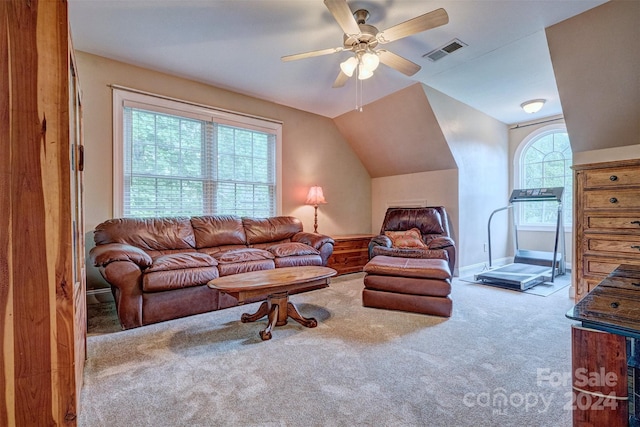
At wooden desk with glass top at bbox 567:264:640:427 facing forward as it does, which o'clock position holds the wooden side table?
The wooden side table is roughly at 3 o'clock from the wooden desk with glass top.

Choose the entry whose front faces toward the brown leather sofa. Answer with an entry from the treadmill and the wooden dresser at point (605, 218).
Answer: the wooden dresser

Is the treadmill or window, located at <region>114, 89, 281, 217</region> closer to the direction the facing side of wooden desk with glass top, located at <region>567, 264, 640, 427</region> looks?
the window

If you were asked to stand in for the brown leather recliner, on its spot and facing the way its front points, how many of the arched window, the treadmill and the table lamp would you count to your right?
1

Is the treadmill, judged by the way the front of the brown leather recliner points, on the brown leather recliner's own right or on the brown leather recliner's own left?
on the brown leather recliner's own left

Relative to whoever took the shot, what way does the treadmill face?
facing away from the viewer and to the right of the viewer

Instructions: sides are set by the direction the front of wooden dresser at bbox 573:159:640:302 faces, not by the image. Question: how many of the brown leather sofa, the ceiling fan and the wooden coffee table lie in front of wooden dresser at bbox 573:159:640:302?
3

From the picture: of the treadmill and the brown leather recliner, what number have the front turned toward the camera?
1

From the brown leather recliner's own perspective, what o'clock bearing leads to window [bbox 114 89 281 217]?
The window is roughly at 2 o'clock from the brown leather recliner.

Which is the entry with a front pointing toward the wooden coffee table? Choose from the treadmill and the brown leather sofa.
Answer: the brown leather sofa

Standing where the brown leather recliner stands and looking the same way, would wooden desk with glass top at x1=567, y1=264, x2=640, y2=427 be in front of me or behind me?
in front

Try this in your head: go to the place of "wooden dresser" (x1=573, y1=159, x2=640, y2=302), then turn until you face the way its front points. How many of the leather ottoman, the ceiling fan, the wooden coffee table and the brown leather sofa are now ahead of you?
4
